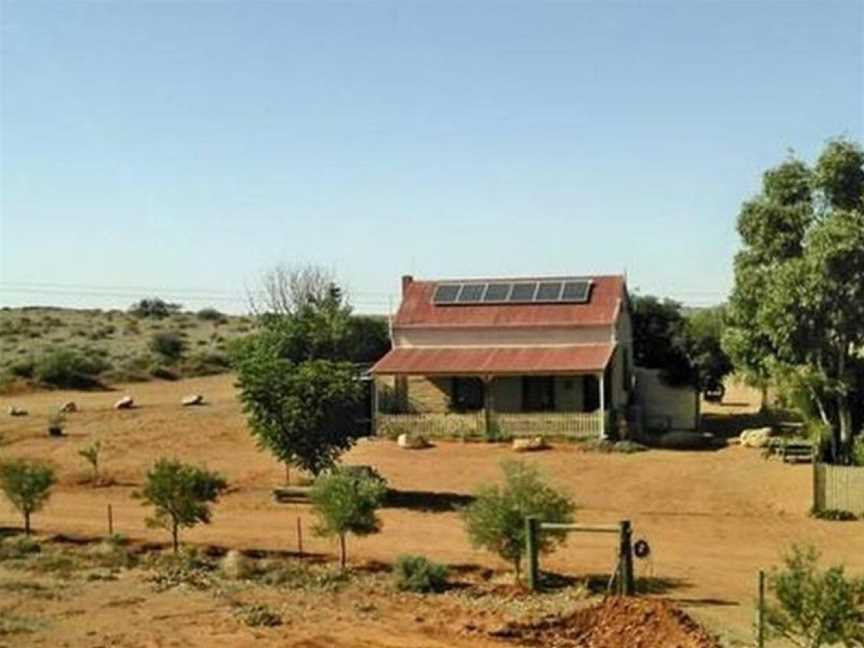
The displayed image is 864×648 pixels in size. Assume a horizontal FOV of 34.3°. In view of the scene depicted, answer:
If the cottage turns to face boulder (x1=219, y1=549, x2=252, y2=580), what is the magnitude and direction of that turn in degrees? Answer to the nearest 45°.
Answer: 0° — it already faces it

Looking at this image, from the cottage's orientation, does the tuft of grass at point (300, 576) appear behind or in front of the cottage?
in front

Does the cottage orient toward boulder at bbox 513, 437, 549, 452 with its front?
yes

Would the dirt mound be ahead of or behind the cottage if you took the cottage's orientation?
ahead

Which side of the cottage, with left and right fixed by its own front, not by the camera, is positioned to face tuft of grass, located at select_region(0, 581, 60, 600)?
front

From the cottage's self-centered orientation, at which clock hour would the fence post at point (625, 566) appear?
The fence post is roughly at 12 o'clock from the cottage.

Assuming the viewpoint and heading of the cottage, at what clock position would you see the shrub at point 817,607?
The shrub is roughly at 12 o'clock from the cottage.

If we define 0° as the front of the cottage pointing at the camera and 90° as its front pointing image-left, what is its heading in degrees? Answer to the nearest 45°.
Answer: approximately 0°

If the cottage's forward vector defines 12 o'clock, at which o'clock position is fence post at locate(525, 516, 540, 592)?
The fence post is roughly at 12 o'clock from the cottage.

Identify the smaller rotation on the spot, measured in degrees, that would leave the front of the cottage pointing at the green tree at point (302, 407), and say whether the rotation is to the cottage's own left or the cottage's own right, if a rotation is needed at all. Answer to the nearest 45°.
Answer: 0° — it already faces it

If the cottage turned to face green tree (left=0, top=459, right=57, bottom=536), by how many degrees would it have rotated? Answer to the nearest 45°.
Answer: approximately 45° to its right
